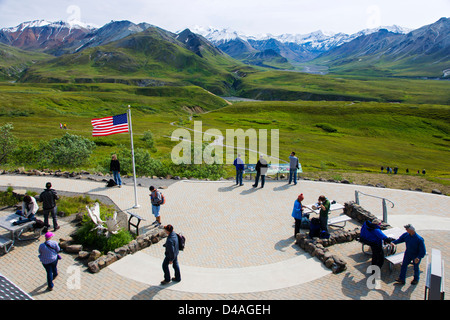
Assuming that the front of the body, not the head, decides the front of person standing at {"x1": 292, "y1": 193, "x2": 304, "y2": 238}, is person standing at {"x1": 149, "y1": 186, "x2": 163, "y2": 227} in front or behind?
behind

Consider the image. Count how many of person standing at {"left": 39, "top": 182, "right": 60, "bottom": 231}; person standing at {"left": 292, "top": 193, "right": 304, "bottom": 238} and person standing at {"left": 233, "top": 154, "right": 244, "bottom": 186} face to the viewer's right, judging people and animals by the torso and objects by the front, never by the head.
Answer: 1

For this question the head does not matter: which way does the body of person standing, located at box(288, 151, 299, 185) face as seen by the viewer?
away from the camera

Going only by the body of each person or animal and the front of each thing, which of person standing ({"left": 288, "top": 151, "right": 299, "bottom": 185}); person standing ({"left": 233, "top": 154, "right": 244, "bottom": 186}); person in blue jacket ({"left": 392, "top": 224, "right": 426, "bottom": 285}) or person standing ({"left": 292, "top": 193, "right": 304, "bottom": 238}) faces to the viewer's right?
person standing ({"left": 292, "top": 193, "right": 304, "bottom": 238})

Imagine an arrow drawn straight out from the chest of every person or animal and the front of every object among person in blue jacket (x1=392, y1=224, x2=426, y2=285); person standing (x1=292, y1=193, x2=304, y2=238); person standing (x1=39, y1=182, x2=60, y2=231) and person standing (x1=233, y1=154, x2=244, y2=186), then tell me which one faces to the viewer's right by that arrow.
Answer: person standing (x1=292, y1=193, x2=304, y2=238)

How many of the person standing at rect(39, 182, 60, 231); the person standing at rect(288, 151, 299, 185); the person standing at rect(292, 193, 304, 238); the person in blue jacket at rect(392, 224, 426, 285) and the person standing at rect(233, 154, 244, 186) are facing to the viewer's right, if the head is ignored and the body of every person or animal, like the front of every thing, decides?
1

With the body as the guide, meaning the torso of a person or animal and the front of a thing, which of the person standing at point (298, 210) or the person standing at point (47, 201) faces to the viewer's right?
the person standing at point (298, 210)

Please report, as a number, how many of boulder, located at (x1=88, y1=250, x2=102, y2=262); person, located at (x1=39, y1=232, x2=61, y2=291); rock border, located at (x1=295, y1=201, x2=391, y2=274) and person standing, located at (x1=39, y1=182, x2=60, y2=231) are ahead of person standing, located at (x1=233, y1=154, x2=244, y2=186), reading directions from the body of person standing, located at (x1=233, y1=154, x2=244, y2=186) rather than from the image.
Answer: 0

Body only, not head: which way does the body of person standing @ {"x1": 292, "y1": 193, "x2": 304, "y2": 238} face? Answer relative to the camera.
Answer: to the viewer's right

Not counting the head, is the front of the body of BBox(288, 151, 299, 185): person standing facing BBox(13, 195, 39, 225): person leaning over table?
no

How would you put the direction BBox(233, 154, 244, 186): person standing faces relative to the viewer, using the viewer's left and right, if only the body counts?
facing away from the viewer

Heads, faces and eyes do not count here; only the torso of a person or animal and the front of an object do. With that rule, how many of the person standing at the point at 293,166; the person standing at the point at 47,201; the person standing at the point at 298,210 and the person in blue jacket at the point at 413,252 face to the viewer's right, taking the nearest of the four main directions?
1

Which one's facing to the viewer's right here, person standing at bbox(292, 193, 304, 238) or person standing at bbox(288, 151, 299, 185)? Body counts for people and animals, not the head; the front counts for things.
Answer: person standing at bbox(292, 193, 304, 238)

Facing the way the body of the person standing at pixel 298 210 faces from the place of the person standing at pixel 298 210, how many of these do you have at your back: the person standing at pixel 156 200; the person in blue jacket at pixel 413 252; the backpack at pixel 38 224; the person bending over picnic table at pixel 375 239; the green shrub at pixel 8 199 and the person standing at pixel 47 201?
4

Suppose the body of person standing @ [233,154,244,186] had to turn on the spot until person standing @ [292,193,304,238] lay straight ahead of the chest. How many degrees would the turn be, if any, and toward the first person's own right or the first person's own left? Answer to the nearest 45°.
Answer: approximately 180°

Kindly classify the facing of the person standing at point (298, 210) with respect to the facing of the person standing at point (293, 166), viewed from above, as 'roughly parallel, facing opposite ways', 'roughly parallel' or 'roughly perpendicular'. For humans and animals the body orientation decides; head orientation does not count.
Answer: roughly perpendicular
